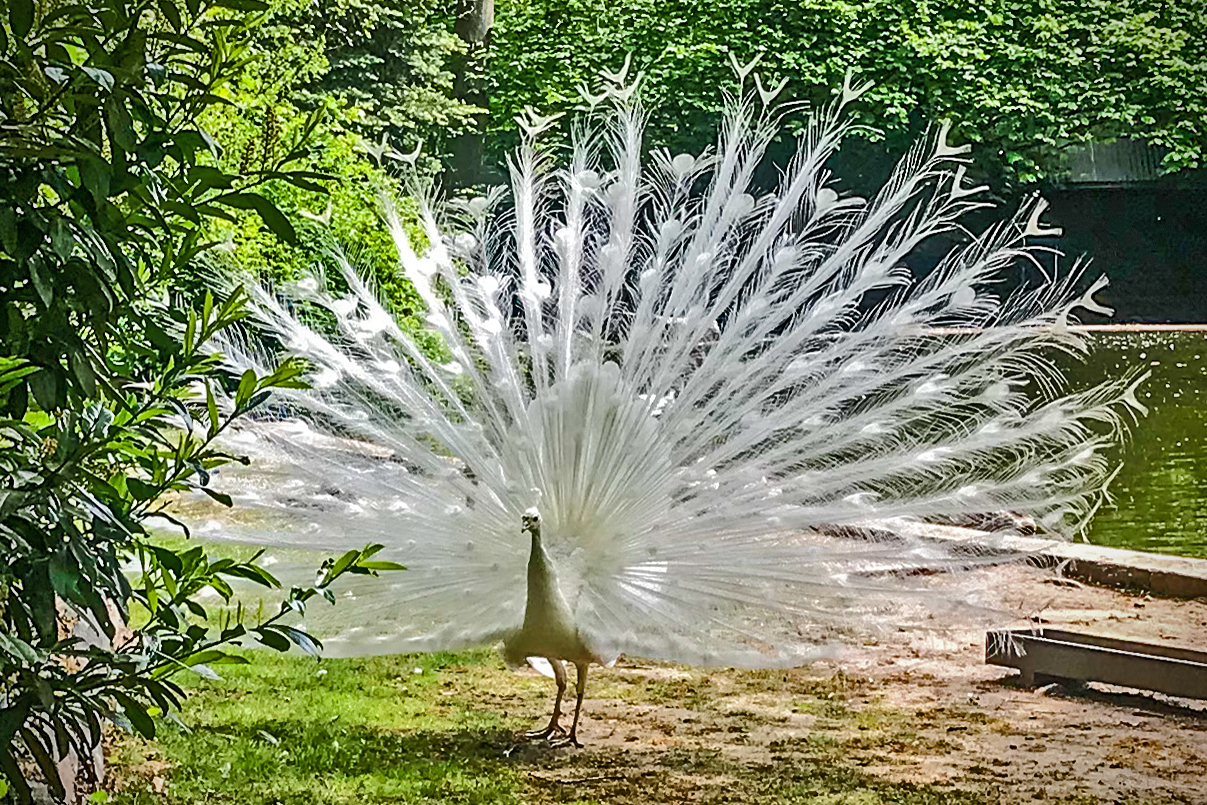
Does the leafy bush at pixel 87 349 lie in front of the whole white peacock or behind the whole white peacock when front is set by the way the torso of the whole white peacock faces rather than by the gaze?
in front

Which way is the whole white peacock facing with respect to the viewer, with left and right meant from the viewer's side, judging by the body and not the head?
facing the viewer and to the left of the viewer
